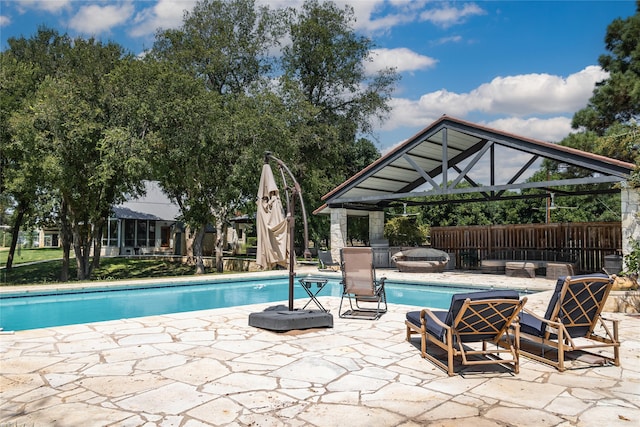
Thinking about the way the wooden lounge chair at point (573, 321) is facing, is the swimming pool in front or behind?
in front

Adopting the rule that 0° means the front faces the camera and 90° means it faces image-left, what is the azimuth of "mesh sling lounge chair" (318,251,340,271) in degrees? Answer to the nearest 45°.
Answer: approximately 315°

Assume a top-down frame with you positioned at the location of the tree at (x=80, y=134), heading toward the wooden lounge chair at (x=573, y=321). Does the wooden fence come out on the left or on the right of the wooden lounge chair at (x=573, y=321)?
left

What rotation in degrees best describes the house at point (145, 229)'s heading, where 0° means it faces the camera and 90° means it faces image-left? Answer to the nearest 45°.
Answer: approximately 0°
